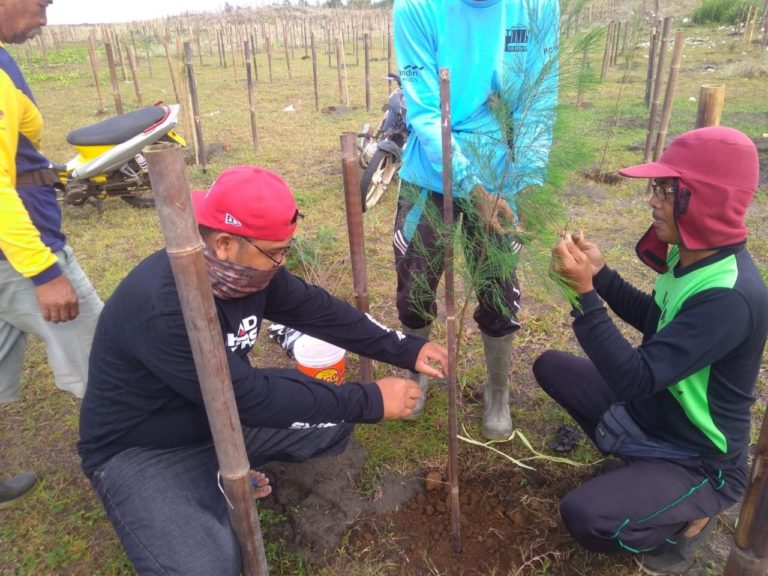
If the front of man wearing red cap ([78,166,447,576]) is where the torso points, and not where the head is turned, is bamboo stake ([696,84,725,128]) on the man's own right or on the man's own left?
on the man's own left

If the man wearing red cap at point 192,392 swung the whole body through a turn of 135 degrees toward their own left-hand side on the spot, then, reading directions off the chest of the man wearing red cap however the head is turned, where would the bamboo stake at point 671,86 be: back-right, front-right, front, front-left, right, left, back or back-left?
front-right

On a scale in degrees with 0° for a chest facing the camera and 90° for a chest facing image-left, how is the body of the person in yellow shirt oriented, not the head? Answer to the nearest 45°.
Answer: approximately 270°

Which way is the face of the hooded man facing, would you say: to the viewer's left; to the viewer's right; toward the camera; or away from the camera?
to the viewer's left

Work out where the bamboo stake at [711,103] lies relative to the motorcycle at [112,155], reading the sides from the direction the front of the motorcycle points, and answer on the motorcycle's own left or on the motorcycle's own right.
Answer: on the motorcycle's own left

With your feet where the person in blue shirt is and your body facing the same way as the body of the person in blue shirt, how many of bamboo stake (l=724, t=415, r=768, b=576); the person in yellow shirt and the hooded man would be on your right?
1

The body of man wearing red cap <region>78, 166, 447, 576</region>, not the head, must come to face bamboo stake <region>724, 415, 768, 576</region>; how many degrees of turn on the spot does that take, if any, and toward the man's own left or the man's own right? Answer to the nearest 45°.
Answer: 0° — they already face it

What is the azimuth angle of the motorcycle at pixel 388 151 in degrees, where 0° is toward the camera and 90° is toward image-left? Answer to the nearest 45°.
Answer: approximately 45°
